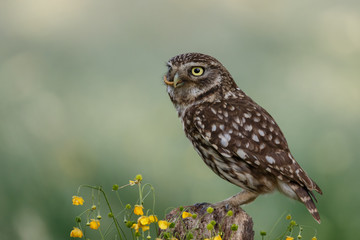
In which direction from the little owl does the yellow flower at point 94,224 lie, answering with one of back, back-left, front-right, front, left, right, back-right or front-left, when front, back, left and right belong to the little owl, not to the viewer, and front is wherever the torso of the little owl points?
front-left

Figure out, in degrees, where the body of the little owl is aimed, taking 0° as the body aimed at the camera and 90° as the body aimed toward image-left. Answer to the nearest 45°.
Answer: approximately 90°
